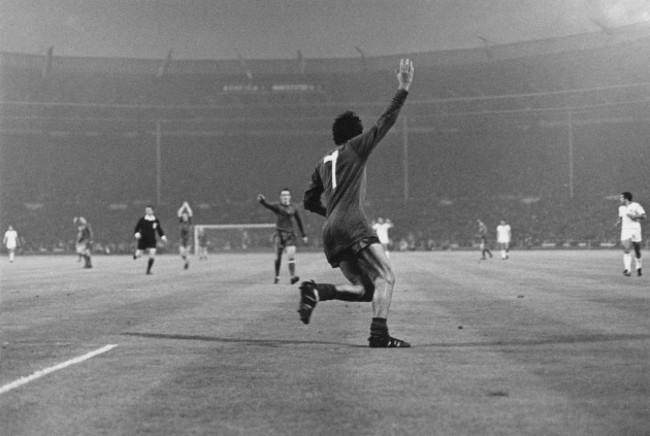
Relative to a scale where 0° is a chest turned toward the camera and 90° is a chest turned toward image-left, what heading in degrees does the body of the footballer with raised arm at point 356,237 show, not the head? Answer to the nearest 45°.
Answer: approximately 225°
